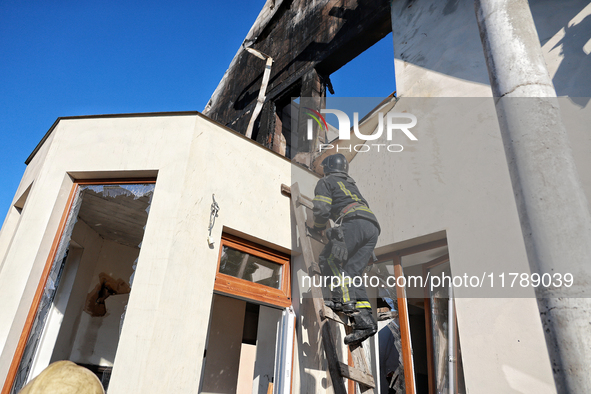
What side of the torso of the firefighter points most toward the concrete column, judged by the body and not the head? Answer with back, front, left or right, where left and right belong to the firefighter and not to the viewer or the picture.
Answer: back

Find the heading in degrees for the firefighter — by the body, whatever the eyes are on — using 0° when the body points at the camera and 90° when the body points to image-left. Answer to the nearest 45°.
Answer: approximately 135°

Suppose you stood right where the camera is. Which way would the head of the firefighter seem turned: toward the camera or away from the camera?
away from the camera

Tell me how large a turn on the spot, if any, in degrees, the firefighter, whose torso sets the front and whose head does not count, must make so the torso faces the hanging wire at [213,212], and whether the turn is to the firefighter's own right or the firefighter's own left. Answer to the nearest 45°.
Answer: approximately 90° to the firefighter's own left

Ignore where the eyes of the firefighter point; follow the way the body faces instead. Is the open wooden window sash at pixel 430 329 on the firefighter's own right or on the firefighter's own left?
on the firefighter's own right

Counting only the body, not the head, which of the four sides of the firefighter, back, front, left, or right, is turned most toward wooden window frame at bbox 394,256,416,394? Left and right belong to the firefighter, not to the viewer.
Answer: right

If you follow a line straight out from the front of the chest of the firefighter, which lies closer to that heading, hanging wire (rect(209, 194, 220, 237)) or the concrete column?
the hanging wire
